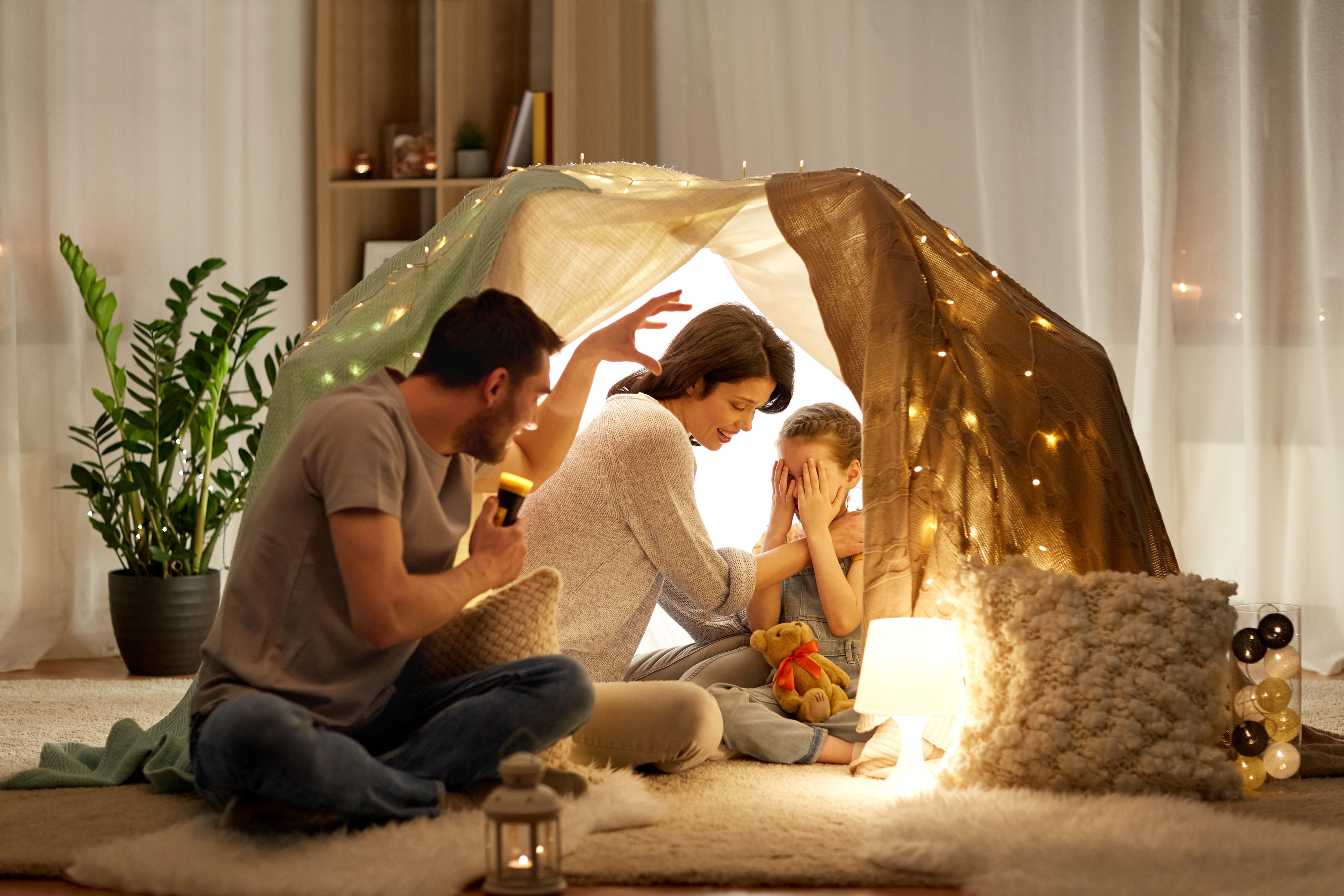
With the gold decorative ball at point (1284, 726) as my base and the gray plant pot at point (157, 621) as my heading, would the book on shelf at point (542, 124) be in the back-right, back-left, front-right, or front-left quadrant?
front-right

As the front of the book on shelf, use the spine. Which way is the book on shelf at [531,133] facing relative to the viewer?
toward the camera

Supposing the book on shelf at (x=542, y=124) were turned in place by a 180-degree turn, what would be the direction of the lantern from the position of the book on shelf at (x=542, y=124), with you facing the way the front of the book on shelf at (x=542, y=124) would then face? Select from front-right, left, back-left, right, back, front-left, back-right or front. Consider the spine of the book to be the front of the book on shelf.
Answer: back

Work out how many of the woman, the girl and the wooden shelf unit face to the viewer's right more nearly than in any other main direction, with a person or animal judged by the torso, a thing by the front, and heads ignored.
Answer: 1

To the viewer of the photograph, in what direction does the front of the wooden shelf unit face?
facing the viewer

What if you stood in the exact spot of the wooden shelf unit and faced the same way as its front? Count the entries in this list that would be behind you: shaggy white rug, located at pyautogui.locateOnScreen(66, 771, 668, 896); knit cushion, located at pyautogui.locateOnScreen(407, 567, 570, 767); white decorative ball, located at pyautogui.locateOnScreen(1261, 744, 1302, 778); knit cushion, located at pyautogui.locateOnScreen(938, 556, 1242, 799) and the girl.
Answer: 0

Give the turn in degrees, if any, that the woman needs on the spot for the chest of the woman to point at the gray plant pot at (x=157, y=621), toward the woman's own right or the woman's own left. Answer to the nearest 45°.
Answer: approximately 135° to the woman's own left

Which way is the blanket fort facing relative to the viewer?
toward the camera

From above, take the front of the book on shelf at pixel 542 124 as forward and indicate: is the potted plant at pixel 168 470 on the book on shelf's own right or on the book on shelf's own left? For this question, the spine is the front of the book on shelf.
on the book on shelf's own right

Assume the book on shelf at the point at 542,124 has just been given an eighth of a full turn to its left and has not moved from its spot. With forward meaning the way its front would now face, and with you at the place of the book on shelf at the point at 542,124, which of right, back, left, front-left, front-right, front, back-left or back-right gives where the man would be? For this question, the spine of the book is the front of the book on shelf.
front-right

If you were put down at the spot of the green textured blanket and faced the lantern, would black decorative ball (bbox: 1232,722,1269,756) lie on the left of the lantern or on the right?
left

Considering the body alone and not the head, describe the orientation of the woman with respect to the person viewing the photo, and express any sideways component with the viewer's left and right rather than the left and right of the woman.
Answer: facing to the right of the viewer

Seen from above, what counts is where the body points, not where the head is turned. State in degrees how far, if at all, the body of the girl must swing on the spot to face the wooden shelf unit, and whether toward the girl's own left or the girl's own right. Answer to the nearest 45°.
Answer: approximately 90° to the girl's own right

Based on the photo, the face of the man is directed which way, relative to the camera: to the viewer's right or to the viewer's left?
to the viewer's right
